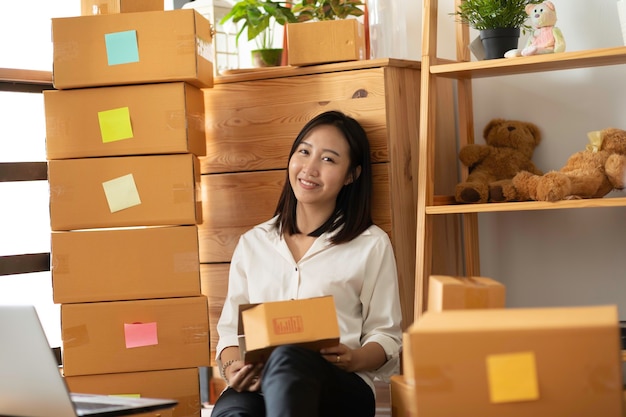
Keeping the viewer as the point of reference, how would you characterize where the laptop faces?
facing away from the viewer and to the right of the viewer

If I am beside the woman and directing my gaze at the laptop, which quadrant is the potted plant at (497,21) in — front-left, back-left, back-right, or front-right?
back-left

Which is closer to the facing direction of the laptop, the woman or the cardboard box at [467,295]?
the woman

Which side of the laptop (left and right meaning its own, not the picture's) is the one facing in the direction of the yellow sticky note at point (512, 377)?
right
